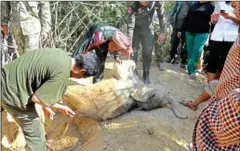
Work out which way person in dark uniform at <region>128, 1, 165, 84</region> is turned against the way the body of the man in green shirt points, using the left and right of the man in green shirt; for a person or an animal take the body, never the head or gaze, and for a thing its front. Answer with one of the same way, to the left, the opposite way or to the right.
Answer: to the right

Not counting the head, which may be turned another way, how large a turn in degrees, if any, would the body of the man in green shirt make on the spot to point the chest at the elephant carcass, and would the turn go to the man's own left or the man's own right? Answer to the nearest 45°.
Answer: approximately 45° to the man's own left

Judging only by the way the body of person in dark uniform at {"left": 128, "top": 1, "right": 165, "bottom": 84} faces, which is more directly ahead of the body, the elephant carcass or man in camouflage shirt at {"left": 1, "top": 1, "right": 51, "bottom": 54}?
the elephant carcass

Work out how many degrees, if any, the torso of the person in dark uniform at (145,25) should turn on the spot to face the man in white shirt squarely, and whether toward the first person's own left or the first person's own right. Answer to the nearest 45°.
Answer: approximately 45° to the first person's own left

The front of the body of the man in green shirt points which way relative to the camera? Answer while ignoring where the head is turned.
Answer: to the viewer's right

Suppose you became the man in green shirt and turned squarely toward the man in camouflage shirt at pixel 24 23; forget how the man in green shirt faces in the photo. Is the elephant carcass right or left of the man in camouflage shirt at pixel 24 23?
right

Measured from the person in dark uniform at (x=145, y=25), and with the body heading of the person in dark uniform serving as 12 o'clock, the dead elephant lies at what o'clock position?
The dead elephant is roughly at 12 o'clock from the person in dark uniform.

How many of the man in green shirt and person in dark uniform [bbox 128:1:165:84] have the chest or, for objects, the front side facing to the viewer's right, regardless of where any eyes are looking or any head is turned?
1

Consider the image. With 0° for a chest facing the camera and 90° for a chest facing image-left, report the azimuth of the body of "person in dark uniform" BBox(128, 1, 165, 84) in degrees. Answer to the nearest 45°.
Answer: approximately 0°
